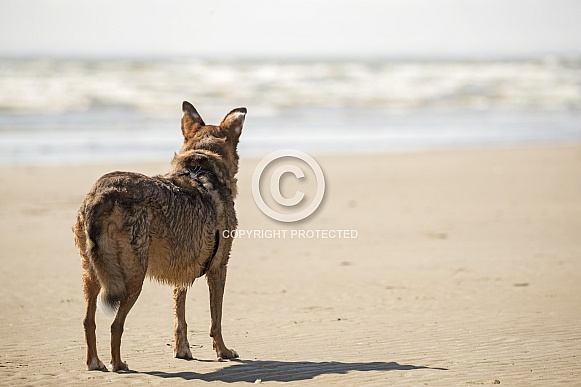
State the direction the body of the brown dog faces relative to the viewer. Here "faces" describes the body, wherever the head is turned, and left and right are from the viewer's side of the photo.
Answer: facing away from the viewer and to the right of the viewer
